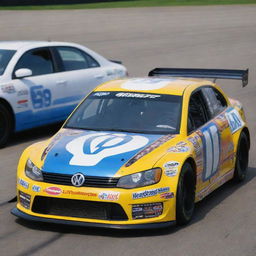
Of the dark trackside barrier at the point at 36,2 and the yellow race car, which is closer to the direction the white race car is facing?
the yellow race car

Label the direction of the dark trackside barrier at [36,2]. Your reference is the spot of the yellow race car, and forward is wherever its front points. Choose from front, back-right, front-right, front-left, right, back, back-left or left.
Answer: back-right

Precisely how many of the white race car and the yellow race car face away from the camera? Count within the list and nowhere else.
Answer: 0

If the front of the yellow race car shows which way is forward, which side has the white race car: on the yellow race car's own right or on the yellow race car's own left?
on the yellow race car's own right

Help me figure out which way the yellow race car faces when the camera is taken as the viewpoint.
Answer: facing the viewer and to the left of the viewer

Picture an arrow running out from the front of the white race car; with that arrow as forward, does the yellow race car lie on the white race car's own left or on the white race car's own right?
on the white race car's own left
